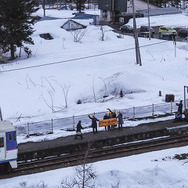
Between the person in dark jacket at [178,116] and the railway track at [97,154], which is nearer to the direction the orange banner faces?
the railway track

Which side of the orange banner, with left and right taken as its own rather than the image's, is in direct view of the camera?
front

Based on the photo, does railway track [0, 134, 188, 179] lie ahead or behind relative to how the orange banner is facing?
ahead

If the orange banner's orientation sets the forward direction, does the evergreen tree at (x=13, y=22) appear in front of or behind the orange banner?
behind

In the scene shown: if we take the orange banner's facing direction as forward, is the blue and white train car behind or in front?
in front

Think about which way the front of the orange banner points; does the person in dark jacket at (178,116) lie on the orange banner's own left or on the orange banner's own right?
on the orange banner's own left

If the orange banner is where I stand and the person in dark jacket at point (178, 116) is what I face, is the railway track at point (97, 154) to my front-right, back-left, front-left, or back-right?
back-right
